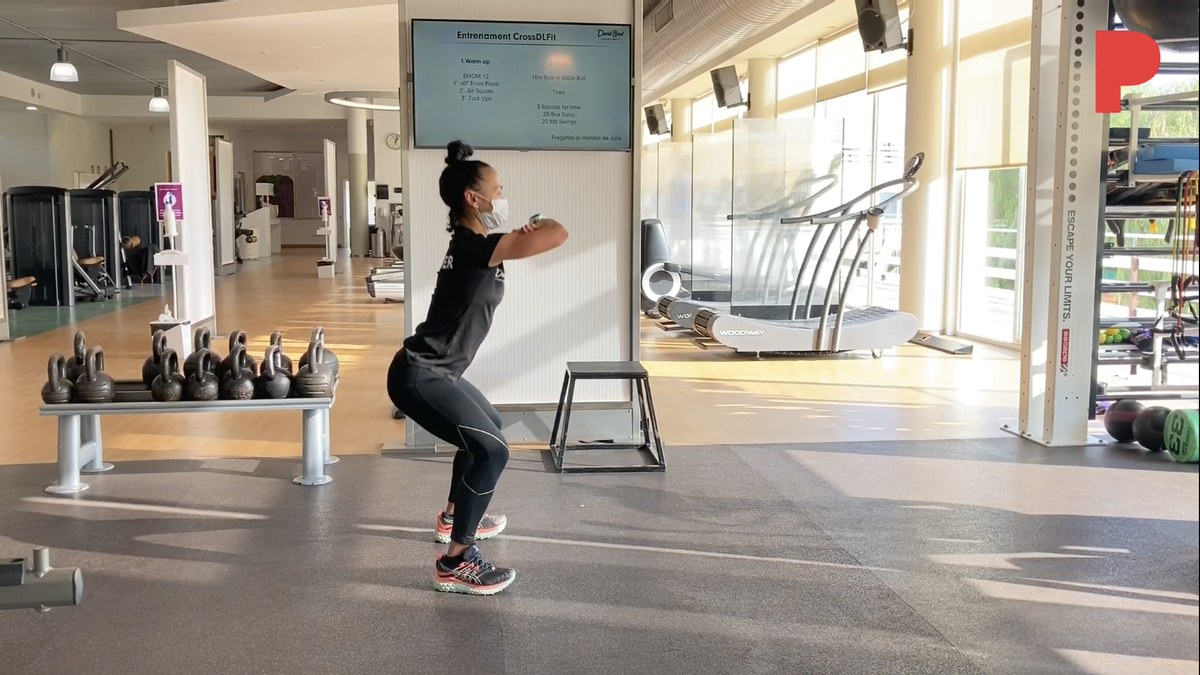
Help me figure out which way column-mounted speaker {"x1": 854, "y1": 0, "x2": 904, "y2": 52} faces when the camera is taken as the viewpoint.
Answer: facing the viewer and to the left of the viewer

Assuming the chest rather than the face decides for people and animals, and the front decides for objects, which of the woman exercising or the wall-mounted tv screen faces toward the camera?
the wall-mounted tv screen

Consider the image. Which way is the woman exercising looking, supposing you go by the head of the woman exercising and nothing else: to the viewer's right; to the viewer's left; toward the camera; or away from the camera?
to the viewer's right

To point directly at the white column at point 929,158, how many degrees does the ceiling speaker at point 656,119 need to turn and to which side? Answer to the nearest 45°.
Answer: approximately 45° to its left

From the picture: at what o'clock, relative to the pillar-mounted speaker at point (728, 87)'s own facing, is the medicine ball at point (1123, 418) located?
The medicine ball is roughly at 10 o'clock from the pillar-mounted speaker.

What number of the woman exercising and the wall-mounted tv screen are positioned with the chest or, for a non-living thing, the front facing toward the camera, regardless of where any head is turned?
1

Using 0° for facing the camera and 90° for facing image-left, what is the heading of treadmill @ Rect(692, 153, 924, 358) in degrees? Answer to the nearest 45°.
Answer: approximately 270°

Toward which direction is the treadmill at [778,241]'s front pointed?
to the viewer's right

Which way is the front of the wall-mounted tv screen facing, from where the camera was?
facing the viewer

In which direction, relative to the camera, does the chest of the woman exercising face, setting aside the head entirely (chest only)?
to the viewer's right

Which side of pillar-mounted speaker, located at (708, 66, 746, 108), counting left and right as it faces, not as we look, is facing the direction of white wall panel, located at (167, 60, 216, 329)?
front

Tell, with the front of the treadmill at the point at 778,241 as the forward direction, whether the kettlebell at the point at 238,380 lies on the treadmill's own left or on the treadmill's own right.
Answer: on the treadmill's own right

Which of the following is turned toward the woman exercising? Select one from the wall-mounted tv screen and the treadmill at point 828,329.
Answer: the wall-mounted tv screen

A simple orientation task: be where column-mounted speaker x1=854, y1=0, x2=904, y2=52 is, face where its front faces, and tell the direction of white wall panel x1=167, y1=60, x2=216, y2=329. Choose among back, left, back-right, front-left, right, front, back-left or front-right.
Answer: front-right
